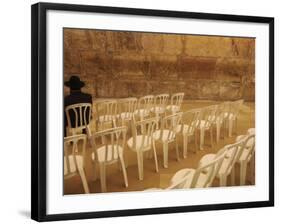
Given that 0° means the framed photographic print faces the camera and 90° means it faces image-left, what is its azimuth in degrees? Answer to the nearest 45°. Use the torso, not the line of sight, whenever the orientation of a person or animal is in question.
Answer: approximately 315°
